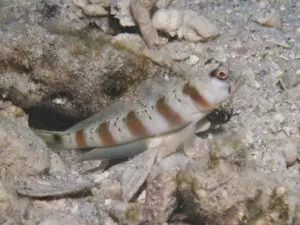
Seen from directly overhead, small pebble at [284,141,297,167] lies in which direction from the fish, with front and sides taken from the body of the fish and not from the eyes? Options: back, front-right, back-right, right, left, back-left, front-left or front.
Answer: front

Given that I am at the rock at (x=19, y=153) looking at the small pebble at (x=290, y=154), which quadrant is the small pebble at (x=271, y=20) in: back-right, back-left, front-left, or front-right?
front-left

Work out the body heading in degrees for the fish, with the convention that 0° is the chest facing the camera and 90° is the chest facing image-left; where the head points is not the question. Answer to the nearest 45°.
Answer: approximately 270°

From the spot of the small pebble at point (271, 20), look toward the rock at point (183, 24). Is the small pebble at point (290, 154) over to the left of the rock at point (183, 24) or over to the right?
left

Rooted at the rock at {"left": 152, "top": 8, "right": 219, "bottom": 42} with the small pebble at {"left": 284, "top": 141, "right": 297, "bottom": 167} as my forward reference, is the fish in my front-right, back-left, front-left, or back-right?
front-right

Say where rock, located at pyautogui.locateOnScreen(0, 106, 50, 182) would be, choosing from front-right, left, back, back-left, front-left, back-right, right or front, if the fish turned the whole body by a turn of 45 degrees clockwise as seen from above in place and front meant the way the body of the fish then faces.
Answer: right

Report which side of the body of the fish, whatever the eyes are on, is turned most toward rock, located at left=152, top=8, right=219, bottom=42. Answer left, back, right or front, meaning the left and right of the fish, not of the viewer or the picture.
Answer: left

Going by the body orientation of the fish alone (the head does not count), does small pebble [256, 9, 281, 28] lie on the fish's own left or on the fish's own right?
on the fish's own left
